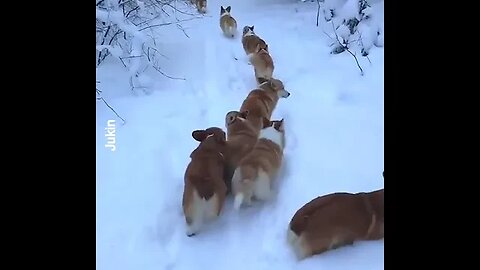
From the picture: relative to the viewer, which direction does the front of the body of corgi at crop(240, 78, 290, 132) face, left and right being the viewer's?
facing away from the viewer and to the right of the viewer

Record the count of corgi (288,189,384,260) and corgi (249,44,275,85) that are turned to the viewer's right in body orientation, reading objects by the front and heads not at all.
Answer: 1

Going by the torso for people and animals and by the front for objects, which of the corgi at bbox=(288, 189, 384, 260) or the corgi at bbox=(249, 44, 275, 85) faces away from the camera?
the corgi at bbox=(249, 44, 275, 85)

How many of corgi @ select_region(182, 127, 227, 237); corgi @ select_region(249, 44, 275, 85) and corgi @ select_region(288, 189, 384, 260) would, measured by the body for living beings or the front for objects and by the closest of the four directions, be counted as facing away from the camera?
2

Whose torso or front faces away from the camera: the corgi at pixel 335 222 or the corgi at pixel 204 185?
the corgi at pixel 204 185

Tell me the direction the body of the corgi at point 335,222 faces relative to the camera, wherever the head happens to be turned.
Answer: to the viewer's right

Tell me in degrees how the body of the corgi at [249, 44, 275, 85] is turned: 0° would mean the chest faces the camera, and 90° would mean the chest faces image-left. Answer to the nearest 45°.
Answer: approximately 180°

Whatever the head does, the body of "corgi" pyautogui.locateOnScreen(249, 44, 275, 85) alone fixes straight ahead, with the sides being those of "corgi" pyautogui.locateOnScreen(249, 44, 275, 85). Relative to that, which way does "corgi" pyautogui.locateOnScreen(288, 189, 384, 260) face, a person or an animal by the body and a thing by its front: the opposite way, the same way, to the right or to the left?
to the right

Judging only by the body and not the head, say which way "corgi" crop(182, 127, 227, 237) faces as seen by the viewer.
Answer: away from the camera
